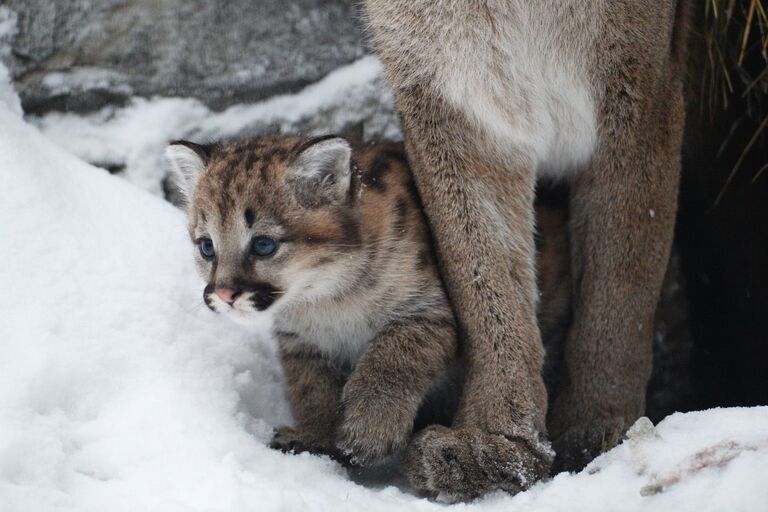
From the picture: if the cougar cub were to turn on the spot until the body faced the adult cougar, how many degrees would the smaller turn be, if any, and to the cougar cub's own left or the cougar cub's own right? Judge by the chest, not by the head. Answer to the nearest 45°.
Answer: approximately 180°

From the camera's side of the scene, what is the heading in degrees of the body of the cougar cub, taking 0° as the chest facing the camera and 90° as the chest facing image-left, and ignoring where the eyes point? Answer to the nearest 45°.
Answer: approximately 45°

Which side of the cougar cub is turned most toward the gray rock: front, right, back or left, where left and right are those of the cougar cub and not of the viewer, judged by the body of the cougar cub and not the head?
right
